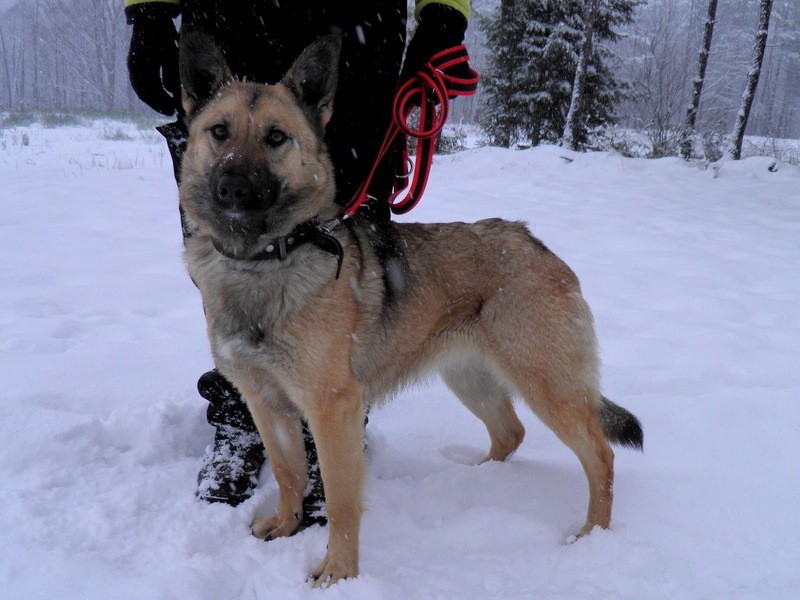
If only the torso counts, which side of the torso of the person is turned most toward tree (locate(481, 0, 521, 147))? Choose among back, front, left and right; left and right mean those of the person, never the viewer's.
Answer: back

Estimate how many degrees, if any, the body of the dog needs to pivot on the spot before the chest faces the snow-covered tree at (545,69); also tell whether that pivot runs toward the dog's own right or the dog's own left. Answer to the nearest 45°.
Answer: approximately 135° to the dog's own right

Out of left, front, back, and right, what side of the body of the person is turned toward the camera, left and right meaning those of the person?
front
